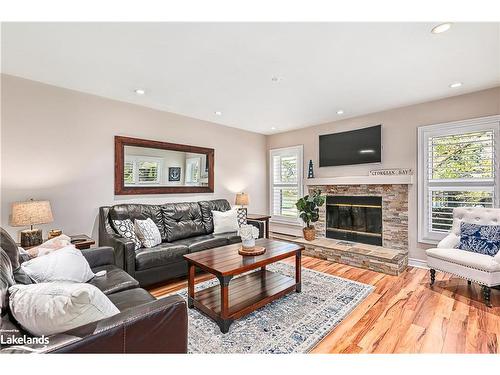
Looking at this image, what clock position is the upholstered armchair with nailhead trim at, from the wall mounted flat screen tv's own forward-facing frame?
The upholstered armchair with nailhead trim is roughly at 9 o'clock from the wall mounted flat screen tv.

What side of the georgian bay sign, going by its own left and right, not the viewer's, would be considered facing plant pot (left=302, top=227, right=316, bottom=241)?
right

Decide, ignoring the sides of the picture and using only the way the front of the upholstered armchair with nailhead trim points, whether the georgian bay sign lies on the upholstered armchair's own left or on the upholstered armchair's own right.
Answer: on the upholstered armchair's own right

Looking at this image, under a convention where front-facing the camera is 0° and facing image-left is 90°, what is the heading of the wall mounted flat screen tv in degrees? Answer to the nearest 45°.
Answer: approximately 45°

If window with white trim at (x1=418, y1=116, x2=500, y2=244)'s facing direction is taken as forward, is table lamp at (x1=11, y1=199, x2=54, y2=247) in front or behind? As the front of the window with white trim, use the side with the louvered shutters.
in front

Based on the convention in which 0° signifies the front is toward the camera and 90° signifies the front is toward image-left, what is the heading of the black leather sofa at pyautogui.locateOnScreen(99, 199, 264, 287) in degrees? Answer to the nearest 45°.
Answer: approximately 315°

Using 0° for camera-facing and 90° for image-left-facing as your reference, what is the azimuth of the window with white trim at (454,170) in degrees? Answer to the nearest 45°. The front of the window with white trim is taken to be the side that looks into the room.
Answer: approximately 45°

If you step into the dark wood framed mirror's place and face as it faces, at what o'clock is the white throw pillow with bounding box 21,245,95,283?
The white throw pillow is roughly at 2 o'clock from the dark wood framed mirror.
